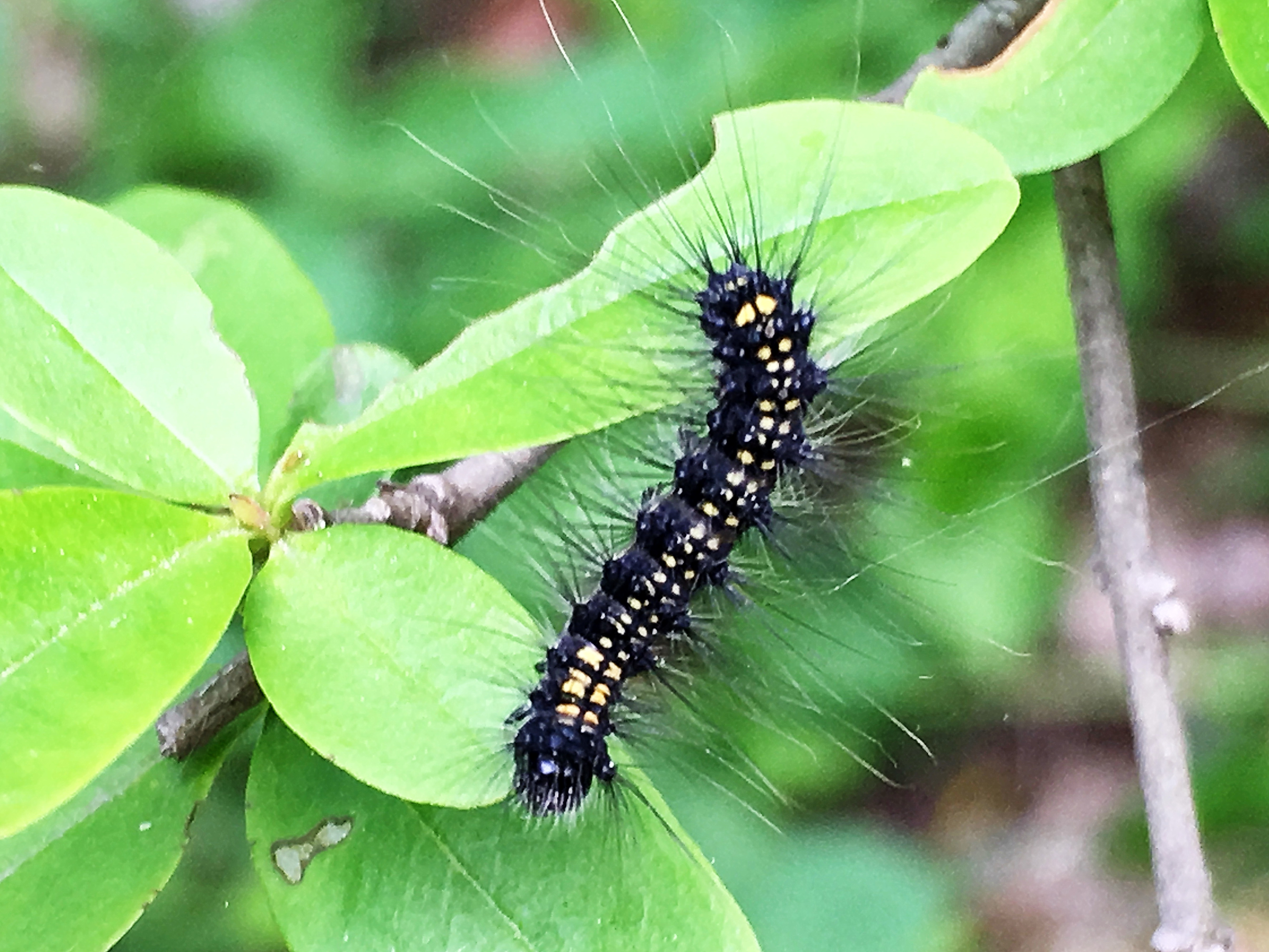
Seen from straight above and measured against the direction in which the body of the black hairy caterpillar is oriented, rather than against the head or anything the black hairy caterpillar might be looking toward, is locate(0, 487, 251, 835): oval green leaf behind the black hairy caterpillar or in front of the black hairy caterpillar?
in front

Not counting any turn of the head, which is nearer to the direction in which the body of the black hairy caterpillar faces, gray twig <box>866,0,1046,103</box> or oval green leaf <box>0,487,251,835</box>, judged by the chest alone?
the oval green leaf

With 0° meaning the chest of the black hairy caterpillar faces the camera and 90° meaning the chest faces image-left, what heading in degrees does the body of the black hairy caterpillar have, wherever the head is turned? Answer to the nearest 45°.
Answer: approximately 45°

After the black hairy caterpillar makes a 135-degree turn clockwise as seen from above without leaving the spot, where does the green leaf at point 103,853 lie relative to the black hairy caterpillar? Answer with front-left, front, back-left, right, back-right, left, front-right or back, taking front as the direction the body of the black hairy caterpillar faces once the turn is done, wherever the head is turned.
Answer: left

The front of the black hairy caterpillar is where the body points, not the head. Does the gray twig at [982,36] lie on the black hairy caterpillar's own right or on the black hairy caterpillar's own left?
on the black hairy caterpillar's own left
